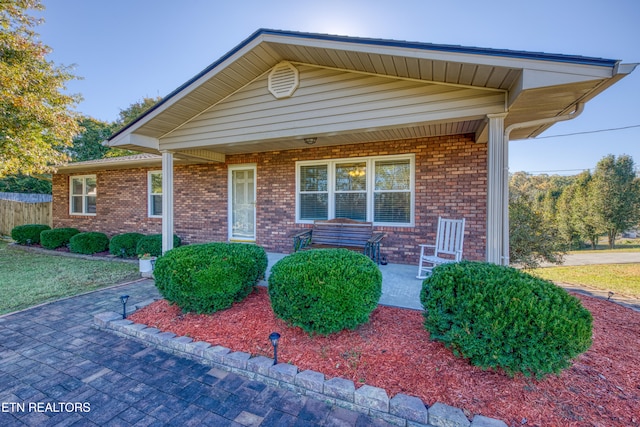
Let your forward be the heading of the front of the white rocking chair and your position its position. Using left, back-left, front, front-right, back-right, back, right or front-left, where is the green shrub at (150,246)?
front-right

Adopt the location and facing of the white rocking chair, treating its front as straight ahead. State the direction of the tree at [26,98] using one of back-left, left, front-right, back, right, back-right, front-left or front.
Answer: front-right

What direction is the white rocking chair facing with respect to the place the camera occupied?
facing the viewer and to the left of the viewer

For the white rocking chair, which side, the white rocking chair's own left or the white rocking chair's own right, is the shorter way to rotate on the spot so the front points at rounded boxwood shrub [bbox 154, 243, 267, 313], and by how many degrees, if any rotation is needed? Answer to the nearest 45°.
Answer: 0° — it already faces it

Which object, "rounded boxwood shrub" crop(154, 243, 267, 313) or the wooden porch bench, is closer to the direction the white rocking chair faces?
the rounded boxwood shrub

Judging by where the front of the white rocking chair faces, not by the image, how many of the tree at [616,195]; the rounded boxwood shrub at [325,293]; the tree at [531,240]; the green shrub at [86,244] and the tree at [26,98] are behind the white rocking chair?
2

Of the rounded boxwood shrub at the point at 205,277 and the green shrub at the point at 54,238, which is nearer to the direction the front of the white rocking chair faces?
the rounded boxwood shrub

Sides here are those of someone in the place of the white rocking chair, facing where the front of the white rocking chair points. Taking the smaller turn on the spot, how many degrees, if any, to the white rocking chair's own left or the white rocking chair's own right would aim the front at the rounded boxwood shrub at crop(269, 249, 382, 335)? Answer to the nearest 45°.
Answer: approximately 45° to the white rocking chair's own left

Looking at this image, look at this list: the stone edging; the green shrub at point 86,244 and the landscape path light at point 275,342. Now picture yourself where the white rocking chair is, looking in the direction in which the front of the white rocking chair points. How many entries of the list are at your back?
0

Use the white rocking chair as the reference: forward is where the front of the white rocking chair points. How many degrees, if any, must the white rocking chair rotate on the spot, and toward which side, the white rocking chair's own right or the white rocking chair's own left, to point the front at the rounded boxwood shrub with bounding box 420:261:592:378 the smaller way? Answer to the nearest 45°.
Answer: approximately 45° to the white rocking chair's own left

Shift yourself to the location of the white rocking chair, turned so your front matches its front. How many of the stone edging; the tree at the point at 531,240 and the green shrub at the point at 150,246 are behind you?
1

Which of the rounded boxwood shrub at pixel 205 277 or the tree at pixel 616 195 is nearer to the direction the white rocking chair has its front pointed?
the rounded boxwood shrub

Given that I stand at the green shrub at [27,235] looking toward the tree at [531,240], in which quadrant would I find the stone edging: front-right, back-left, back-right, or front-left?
front-right

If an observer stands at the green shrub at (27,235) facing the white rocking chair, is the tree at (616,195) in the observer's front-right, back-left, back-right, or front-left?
front-left

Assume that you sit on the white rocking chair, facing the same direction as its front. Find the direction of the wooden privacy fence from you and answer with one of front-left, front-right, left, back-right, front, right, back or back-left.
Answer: front-right

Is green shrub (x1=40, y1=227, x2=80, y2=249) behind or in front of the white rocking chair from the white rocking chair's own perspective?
in front

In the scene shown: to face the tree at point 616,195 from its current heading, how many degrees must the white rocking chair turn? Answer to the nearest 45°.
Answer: approximately 180°

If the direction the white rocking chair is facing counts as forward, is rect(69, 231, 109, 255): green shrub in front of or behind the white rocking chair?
in front

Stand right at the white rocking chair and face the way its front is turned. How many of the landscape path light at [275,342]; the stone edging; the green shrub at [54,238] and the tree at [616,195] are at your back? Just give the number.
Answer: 1

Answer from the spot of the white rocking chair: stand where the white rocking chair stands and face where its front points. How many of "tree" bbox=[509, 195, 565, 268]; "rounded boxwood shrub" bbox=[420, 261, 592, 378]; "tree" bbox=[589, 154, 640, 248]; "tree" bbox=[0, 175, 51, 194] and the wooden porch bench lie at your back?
2
